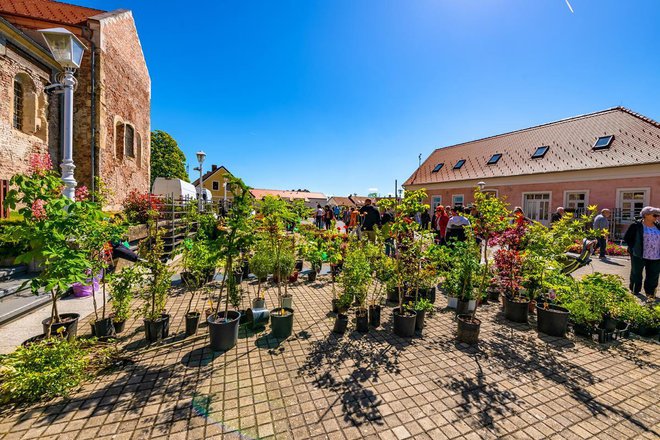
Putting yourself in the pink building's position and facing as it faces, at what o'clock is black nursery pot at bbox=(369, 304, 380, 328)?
The black nursery pot is roughly at 11 o'clock from the pink building.

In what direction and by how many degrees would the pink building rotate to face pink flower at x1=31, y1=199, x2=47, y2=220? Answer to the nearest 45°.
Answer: approximately 45° to its left

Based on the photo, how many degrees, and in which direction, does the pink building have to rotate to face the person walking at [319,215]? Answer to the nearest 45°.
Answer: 0° — it already faces them

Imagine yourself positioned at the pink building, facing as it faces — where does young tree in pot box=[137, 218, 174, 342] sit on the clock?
The young tree in pot is roughly at 11 o'clock from the pink building.

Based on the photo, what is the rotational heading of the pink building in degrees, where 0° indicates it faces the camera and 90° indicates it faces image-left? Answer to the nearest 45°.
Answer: approximately 45°

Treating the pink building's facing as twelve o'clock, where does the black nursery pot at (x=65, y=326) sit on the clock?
The black nursery pot is roughly at 11 o'clock from the pink building.

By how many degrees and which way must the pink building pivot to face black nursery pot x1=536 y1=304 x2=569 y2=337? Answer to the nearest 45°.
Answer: approximately 45° to its left

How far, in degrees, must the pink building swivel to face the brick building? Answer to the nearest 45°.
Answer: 0° — it already faces it

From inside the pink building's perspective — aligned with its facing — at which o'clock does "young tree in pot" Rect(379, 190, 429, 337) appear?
The young tree in pot is roughly at 11 o'clock from the pink building.

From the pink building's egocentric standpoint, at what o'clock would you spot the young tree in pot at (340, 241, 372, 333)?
The young tree in pot is roughly at 11 o'clock from the pink building.
